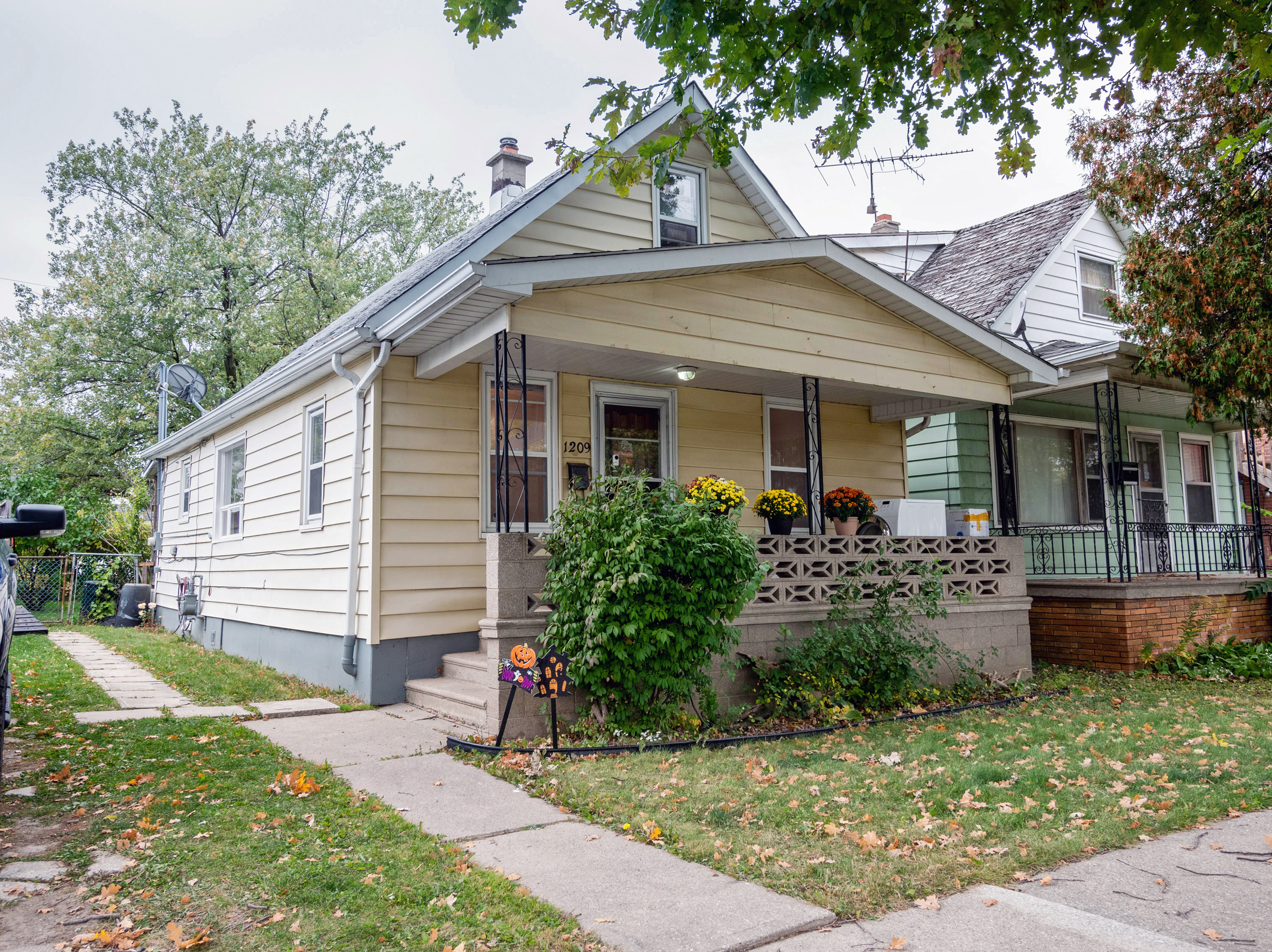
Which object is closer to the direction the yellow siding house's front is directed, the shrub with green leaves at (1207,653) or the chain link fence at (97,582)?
the shrub with green leaves

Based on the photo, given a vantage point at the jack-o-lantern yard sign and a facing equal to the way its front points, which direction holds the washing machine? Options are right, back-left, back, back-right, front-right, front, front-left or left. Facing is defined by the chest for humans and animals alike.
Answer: back-left

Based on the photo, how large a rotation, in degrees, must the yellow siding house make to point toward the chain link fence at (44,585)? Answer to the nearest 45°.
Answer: approximately 180°

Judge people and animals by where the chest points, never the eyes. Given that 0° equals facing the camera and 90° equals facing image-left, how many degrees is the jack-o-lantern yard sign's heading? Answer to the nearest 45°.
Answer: approximately 0°
